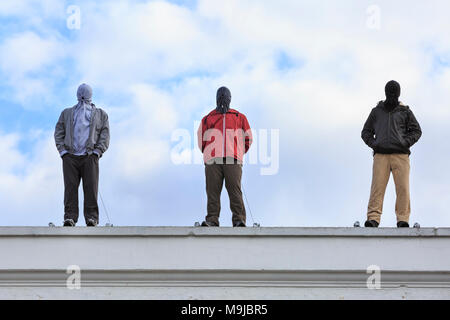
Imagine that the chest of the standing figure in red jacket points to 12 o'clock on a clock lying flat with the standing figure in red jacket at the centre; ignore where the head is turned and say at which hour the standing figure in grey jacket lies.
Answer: The standing figure in grey jacket is roughly at 3 o'clock from the standing figure in red jacket.

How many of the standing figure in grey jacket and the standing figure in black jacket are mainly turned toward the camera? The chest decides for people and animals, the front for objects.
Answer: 2

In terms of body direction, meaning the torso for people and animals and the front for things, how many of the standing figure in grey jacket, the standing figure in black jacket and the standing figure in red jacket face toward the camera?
3

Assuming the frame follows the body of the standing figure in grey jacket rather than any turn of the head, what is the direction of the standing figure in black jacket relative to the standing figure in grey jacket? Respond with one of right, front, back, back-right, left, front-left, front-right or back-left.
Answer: left

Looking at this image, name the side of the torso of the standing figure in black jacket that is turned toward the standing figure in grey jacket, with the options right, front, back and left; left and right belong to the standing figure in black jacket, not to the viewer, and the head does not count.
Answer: right

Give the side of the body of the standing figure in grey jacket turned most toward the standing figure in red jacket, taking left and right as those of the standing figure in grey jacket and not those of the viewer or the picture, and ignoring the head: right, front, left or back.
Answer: left

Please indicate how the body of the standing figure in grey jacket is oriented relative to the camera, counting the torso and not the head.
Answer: toward the camera

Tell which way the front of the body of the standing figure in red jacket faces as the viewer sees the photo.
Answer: toward the camera
